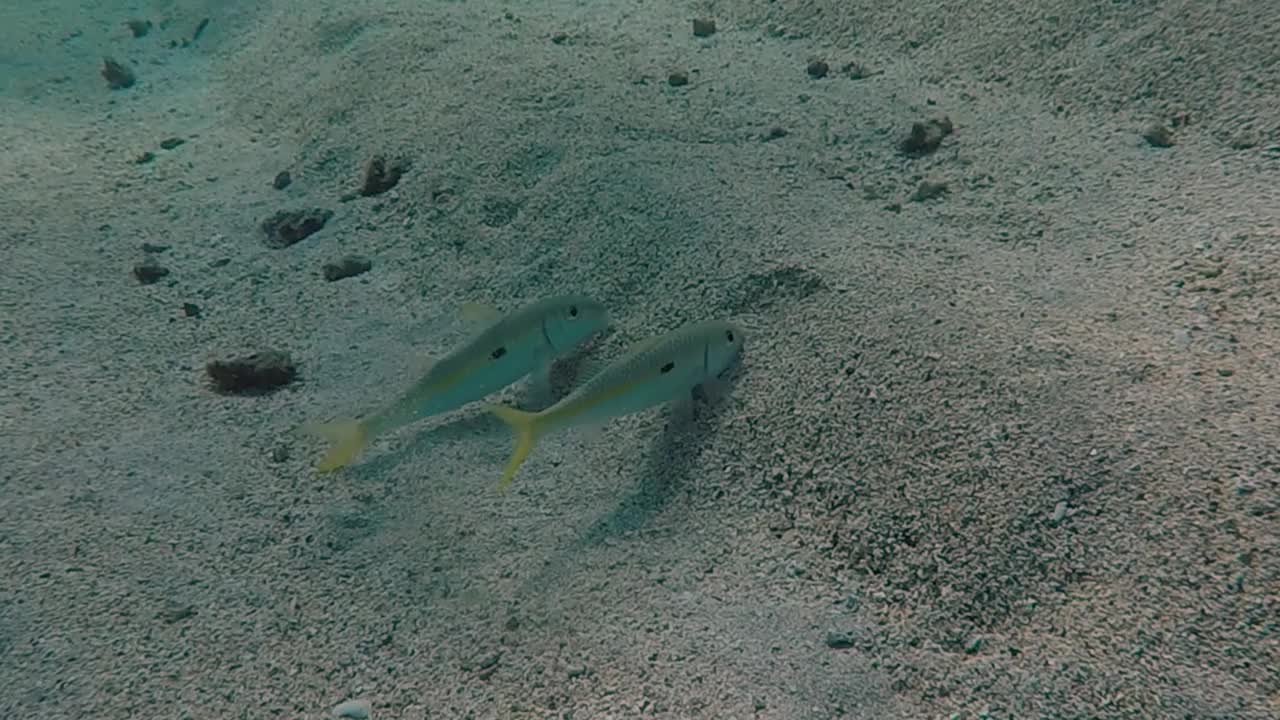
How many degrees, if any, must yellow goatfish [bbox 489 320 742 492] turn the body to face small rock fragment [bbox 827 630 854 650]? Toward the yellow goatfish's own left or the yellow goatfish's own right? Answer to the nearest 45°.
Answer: approximately 45° to the yellow goatfish's own right

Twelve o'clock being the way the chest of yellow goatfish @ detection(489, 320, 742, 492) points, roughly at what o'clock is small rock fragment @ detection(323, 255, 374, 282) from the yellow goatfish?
The small rock fragment is roughly at 8 o'clock from the yellow goatfish.

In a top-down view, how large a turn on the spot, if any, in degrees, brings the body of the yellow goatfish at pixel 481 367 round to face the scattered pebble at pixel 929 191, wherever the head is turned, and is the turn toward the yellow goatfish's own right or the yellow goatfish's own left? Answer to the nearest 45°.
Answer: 0° — it already faces it

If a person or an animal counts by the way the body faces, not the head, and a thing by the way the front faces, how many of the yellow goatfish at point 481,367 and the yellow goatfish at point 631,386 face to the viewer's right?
2

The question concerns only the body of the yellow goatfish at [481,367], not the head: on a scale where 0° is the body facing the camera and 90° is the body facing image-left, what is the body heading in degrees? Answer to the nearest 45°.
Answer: approximately 270°

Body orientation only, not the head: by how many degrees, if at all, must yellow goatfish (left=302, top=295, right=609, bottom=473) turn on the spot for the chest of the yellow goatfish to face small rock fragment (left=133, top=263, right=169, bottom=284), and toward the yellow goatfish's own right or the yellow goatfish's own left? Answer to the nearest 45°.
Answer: approximately 135° to the yellow goatfish's own left

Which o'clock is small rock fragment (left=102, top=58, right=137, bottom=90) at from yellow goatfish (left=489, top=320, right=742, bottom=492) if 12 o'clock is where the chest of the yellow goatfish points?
The small rock fragment is roughly at 8 o'clock from the yellow goatfish.

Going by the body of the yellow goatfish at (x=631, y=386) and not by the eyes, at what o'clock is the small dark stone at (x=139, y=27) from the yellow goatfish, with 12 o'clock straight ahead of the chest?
The small dark stone is roughly at 8 o'clock from the yellow goatfish.

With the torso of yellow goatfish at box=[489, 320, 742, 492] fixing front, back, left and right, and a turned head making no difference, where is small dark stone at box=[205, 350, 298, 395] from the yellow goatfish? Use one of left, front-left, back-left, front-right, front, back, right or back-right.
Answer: back-left

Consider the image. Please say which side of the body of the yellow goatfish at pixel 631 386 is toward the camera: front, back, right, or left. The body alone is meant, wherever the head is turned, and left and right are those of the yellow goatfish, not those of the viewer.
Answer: right

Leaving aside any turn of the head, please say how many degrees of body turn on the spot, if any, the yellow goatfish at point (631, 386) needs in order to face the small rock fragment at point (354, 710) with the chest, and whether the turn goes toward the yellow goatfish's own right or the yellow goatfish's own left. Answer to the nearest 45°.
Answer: approximately 135° to the yellow goatfish's own right
